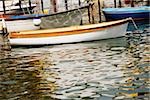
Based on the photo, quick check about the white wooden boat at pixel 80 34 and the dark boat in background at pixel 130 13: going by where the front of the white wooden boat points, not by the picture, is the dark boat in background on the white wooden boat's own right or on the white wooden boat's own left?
on the white wooden boat's own left

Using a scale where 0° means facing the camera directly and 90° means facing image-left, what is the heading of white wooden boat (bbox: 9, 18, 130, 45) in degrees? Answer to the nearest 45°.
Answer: approximately 270°
